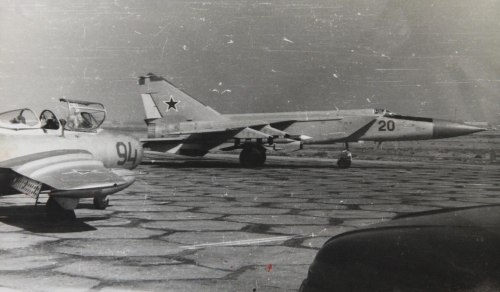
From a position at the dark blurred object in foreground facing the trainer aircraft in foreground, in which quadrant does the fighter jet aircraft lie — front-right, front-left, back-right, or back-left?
front-right

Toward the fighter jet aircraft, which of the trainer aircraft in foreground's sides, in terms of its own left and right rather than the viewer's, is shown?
front

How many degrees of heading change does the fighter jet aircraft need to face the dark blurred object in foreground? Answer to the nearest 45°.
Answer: approximately 90° to its right

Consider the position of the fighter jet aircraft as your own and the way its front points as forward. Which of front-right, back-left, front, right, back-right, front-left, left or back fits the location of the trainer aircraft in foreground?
right

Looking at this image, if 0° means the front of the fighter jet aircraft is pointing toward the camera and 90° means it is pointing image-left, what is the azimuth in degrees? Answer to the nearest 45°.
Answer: approximately 270°

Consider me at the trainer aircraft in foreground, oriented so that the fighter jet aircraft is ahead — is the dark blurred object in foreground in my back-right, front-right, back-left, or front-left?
back-right

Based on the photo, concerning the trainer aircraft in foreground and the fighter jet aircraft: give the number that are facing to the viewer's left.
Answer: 0

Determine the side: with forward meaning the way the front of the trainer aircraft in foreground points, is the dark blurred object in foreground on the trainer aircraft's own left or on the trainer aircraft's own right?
on the trainer aircraft's own right
